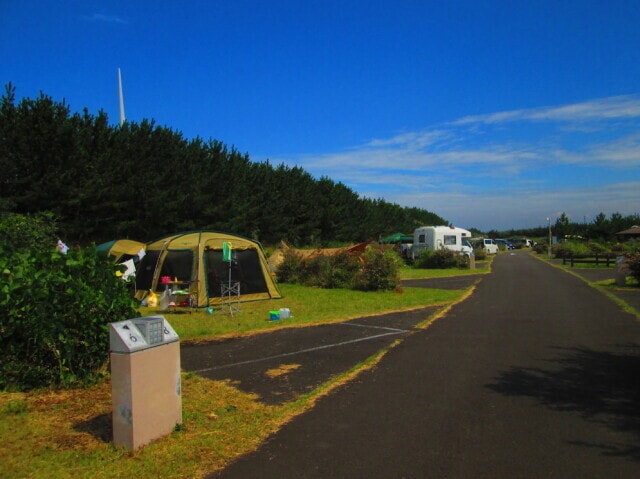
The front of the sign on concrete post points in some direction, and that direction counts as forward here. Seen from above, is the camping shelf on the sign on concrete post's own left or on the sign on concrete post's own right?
on the sign on concrete post's own left

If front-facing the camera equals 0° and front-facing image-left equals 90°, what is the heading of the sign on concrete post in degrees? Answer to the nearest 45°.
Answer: approximately 315°

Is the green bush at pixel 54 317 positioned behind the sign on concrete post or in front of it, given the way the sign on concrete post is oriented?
behind

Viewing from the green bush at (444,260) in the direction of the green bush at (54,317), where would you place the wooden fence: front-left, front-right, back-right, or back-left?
back-left

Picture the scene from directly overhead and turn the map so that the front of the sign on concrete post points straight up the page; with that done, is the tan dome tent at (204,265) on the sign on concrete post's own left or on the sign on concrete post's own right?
on the sign on concrete post's own left

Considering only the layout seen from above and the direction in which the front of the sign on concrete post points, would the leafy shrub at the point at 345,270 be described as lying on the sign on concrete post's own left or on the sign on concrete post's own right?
on the sign on concrete post's own left

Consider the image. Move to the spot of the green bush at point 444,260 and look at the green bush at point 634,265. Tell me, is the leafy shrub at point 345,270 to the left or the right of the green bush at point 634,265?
right

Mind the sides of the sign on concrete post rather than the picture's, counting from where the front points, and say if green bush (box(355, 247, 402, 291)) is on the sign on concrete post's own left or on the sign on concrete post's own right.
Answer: on the sign on concrete post's own left

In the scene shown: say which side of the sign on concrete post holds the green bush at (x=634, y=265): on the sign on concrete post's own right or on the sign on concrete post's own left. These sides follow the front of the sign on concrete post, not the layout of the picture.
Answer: on the sign on concrete post's own left
